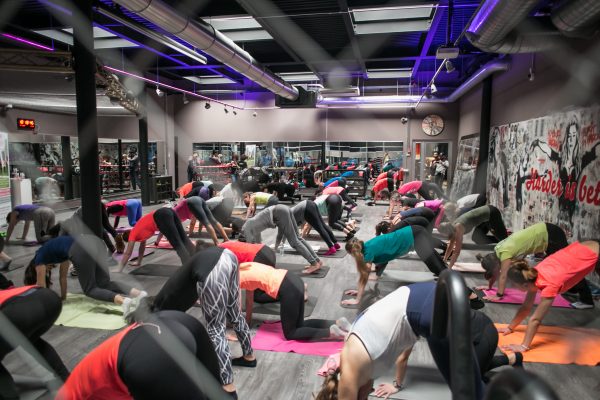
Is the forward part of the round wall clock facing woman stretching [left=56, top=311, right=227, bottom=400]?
yes

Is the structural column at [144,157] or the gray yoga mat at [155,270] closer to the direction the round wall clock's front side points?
the gray yoga mat

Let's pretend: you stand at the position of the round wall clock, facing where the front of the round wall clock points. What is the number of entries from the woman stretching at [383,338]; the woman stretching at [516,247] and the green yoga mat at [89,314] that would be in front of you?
3

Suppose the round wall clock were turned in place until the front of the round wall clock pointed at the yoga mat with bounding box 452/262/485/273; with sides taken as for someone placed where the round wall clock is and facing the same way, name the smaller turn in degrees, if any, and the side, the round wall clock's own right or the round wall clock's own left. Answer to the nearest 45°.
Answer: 0° — it already faces it

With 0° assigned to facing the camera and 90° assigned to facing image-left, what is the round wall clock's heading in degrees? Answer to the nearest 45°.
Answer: approximately 0°

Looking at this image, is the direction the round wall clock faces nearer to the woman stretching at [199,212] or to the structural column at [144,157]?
the woman stretching

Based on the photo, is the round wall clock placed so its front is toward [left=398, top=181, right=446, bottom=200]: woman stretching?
yes

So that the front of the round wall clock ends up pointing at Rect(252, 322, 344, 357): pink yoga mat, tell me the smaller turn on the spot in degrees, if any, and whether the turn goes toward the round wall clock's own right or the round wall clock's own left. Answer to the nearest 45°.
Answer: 0° — it already faces it
